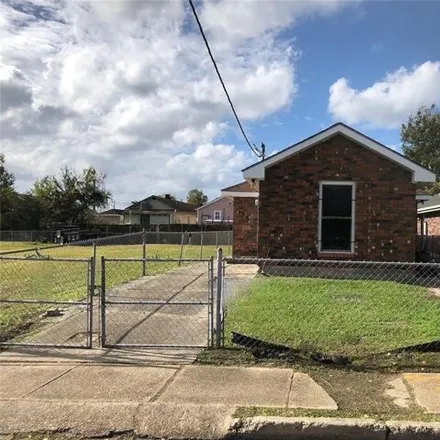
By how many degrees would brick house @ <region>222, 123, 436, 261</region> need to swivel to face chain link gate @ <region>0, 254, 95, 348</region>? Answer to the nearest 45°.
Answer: approximately 45° to its right

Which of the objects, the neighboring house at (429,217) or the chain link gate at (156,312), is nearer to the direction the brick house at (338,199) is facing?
the chain link gate

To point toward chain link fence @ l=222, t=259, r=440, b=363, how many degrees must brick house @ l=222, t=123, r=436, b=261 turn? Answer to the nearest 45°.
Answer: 0° — it already faces it

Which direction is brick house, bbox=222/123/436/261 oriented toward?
toward the camera

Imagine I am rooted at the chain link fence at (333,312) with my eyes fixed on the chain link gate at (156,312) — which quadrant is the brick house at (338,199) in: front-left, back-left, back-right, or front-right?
back-right

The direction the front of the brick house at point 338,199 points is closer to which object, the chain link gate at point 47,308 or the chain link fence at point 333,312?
the chain link fence

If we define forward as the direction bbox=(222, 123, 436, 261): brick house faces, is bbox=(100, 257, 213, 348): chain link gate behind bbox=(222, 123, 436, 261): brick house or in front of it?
in front

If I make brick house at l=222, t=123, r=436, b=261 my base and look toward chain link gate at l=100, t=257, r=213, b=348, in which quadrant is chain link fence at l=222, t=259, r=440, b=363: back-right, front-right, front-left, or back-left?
front-left
